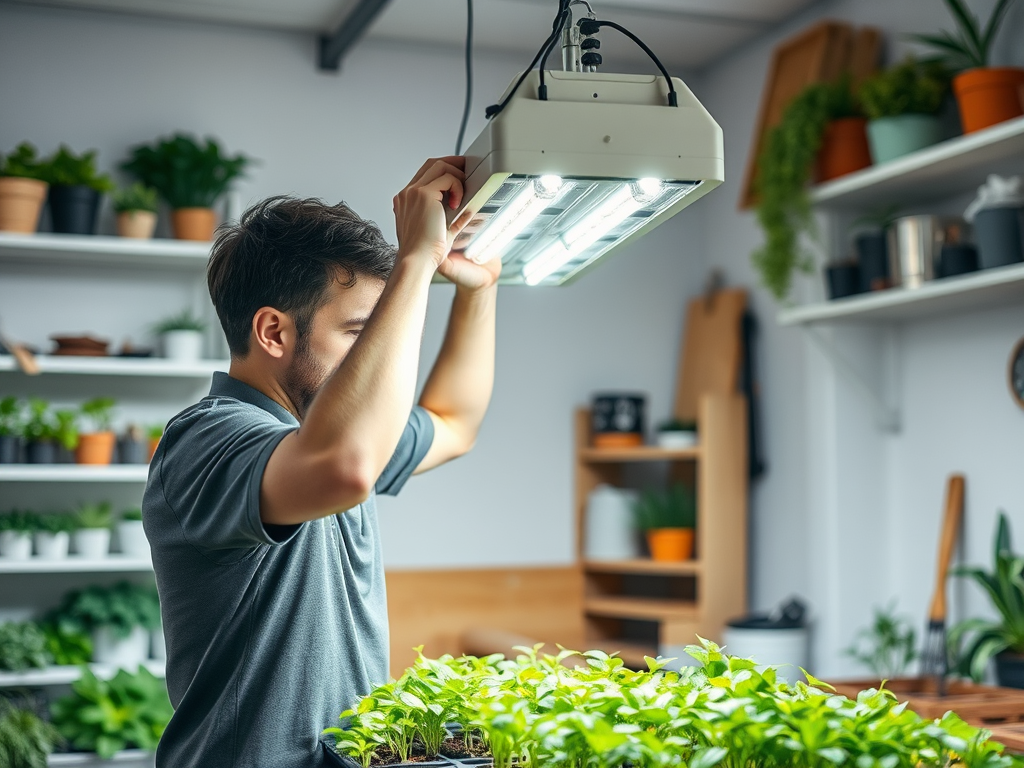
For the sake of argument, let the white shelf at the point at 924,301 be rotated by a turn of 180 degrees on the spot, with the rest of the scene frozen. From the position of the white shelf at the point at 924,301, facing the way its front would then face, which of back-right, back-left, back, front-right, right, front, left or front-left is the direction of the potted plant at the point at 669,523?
left

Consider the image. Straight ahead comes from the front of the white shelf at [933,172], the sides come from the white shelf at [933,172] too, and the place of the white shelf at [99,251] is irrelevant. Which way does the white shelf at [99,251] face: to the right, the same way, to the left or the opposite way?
to the left

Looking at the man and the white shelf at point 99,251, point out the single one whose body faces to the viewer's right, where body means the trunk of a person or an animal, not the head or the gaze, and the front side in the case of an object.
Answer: the man

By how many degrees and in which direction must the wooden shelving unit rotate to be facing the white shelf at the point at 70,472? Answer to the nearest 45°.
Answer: approximately 45° to its right

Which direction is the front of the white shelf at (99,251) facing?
toward the camera

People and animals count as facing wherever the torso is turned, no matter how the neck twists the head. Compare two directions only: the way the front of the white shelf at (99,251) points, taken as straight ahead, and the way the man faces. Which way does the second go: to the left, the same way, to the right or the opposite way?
to the left

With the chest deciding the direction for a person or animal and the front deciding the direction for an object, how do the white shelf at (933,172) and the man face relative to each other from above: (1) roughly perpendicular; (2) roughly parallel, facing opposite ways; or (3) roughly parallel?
roughly parallel, facing opposite ways

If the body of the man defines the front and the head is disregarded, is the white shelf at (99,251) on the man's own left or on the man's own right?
on the man's own left

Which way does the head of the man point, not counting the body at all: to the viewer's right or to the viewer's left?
to the viewer's right

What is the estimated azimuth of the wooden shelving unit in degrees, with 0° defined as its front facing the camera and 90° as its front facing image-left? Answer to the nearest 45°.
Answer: approximately 45°

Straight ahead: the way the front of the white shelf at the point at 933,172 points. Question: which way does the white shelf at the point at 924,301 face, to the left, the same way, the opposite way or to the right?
the same way

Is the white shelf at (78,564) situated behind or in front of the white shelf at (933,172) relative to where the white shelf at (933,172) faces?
in front
